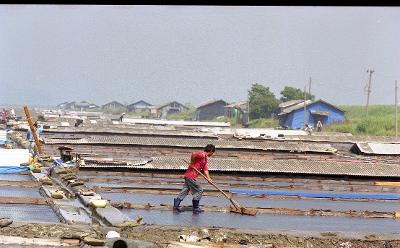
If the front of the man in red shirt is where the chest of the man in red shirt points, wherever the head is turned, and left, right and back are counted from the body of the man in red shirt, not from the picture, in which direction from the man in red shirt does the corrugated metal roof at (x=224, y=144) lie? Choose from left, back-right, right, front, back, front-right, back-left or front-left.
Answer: left

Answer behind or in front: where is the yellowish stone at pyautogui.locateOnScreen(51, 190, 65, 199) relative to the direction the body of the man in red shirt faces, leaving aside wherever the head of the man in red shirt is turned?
behind

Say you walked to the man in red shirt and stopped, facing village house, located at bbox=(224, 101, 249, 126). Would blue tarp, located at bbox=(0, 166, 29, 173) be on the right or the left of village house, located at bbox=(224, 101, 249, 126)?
left

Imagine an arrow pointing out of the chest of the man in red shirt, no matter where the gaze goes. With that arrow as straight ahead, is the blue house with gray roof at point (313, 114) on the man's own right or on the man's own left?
on the man's own left

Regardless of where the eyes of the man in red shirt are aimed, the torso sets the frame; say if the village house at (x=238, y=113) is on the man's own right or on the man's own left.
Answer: on the man's own left

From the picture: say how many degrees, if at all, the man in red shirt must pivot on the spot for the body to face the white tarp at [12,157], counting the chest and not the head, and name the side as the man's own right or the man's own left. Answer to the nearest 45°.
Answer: approximately 135° to the man's own left

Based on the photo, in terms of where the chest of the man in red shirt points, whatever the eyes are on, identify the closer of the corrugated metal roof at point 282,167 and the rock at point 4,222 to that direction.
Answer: the corrugated metal roof

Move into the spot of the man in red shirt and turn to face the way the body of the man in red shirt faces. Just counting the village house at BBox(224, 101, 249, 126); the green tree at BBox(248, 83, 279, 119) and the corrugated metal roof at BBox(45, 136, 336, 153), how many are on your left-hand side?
3

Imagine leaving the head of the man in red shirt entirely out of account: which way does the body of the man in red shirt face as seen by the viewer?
to the viewer's right

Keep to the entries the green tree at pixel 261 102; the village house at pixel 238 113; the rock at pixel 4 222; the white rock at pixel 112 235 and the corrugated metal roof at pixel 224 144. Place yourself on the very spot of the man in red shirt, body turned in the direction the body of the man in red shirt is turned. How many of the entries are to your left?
3

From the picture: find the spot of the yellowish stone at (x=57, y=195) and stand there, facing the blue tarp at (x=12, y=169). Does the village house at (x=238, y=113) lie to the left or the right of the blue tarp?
right

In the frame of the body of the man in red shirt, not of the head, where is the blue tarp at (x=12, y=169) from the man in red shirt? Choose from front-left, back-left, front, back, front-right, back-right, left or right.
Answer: back-left
